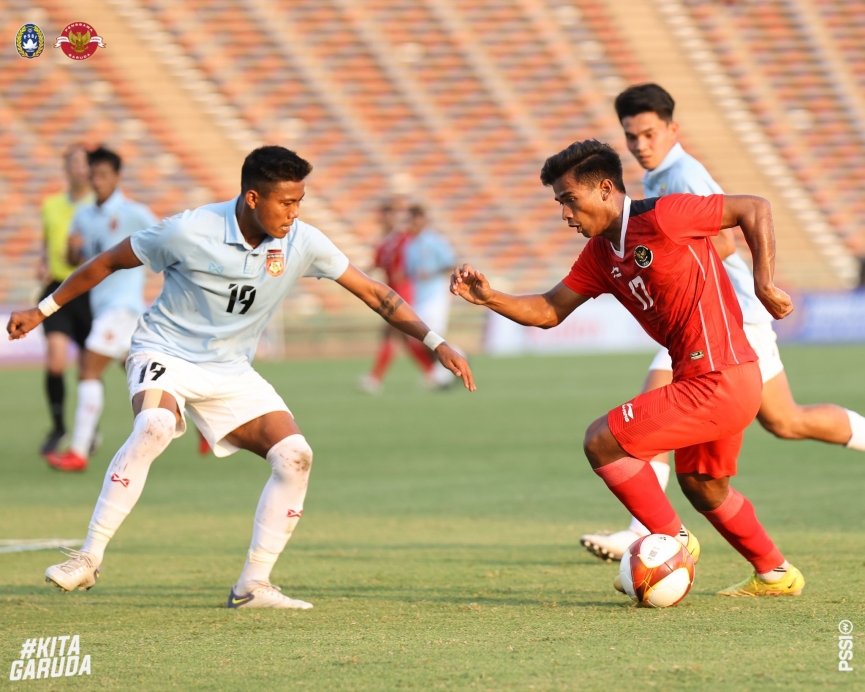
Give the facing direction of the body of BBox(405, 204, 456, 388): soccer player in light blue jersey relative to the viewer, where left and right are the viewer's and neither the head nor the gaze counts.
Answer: facing to the left of the viewer

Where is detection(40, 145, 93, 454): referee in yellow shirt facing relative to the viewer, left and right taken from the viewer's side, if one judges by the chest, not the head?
facing the viewer and to the right of the viewer

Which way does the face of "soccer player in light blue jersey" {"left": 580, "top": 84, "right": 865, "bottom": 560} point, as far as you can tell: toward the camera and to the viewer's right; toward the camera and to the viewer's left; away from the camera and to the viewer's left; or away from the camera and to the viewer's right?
toward the camera and to the viewer's left

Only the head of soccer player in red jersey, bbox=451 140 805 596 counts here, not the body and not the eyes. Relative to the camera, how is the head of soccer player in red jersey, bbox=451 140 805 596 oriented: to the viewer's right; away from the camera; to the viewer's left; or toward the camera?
to the viewer's left

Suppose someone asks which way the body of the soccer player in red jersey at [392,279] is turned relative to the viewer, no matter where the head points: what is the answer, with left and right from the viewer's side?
facing the viewer and to the left of the viewer

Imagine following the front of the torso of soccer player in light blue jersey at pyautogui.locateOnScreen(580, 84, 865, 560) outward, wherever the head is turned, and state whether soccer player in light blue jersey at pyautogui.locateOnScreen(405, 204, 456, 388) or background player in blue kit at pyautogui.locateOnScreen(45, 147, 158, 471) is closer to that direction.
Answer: the background player in blue kit

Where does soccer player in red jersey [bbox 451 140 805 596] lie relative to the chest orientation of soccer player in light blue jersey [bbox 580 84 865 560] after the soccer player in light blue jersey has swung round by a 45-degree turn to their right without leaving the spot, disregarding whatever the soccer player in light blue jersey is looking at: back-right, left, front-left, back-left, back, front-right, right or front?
left
